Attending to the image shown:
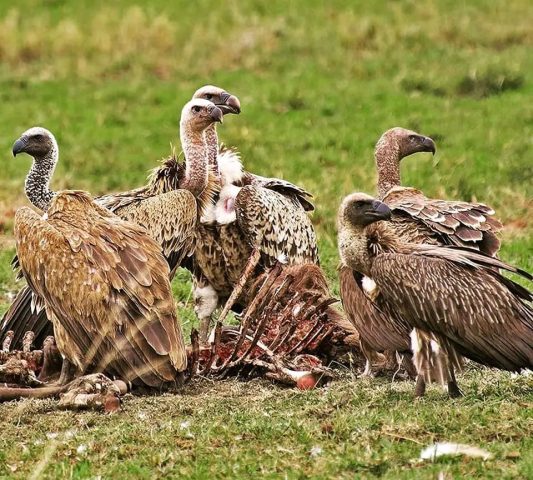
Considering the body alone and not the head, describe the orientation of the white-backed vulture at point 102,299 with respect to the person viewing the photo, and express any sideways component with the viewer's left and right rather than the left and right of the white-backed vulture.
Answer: facing away from the viewer and to the left of the viewer

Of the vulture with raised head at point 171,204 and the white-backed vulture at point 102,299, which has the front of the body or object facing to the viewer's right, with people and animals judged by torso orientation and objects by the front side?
the vulture with raised head

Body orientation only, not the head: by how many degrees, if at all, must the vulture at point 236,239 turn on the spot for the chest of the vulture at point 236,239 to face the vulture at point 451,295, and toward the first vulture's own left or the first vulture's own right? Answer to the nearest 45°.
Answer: approximately 90° to the first vulture's own left

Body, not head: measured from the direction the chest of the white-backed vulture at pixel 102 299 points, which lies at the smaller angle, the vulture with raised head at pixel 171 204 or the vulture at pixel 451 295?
the vulture with raised head

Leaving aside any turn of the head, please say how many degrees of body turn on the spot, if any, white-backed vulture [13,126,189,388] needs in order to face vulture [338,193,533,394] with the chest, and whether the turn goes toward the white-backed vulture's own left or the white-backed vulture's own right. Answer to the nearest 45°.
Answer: approximately 135° to the white-backed vulture's own right

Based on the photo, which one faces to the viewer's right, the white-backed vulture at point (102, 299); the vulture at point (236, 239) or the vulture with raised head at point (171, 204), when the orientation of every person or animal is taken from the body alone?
the vulture with raised head

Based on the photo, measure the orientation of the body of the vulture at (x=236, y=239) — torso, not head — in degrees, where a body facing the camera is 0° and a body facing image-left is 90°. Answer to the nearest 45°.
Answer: approximately 45°

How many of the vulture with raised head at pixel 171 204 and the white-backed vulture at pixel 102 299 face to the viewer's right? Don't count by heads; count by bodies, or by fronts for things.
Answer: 1
